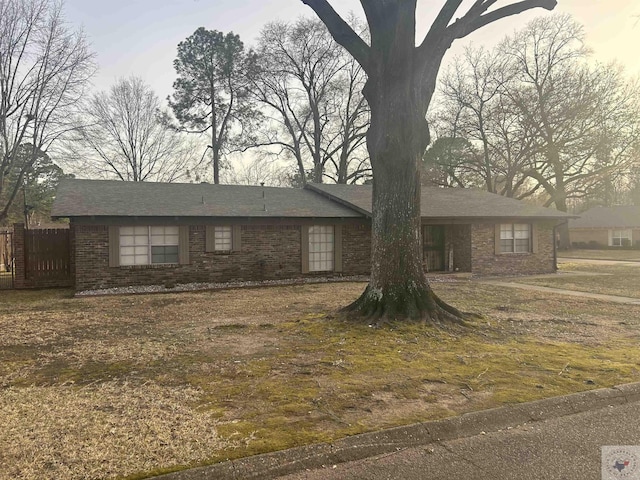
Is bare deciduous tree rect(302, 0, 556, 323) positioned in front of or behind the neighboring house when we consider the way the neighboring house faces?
in front

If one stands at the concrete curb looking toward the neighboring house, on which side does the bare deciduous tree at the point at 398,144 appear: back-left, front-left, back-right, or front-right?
front-left

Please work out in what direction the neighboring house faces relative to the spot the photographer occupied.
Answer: facing the viewer

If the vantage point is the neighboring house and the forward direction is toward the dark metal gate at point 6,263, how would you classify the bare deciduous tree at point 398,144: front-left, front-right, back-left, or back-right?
front-left

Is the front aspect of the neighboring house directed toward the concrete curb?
yes

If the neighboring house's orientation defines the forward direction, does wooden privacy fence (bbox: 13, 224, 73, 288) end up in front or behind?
in front

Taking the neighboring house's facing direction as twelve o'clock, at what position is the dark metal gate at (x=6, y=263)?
The dark metal gate is roughly at 1 o'clock from the neighboring house.

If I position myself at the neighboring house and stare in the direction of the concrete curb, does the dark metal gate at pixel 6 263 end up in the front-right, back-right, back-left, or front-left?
front-right
